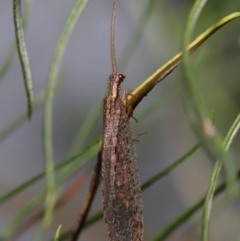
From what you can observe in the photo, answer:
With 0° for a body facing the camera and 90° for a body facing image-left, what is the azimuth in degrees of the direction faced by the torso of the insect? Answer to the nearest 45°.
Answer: approximately 180°
